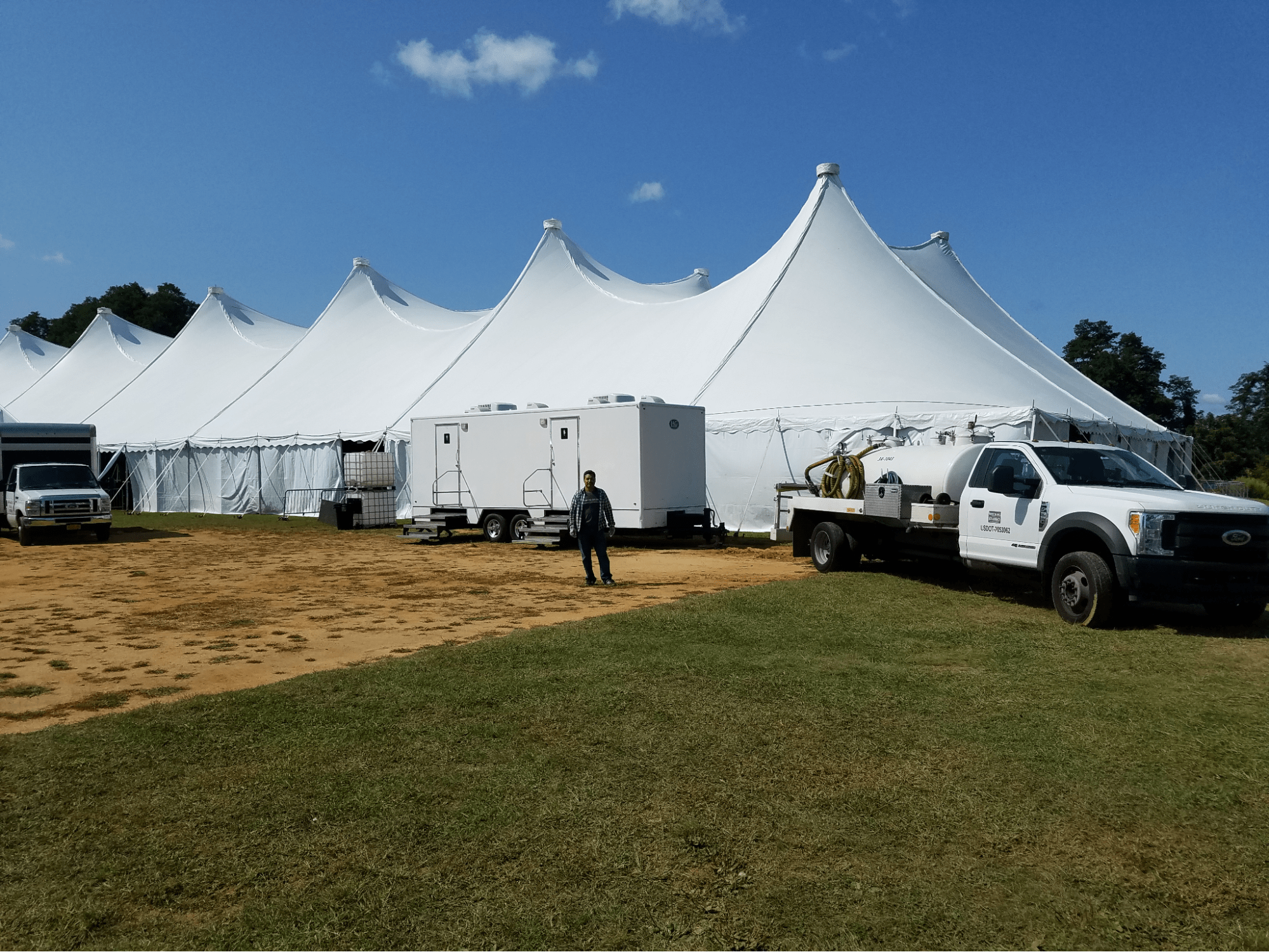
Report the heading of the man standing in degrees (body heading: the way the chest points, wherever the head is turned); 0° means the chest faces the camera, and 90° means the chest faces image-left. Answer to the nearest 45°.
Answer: approximately 0°

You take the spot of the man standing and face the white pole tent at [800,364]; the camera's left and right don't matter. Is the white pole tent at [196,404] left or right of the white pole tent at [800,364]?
left

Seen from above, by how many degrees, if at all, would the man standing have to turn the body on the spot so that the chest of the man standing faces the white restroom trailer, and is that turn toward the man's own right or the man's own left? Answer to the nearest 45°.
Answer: approximately 180°

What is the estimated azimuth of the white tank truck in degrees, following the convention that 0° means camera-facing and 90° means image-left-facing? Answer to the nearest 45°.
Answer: approximately 315°

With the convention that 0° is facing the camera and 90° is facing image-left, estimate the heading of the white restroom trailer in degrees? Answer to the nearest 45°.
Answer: approximately 315°

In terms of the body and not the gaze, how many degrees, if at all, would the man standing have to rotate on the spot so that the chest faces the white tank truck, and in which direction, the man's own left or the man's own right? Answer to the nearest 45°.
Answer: approximately 45° to the man's own left

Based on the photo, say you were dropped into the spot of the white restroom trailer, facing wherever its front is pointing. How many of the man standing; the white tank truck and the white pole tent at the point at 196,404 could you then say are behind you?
1
